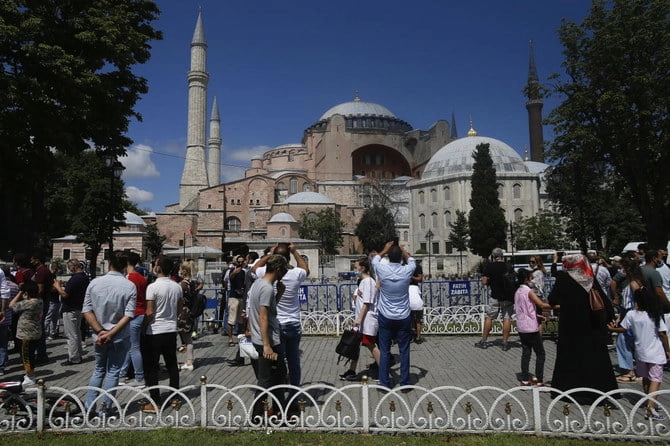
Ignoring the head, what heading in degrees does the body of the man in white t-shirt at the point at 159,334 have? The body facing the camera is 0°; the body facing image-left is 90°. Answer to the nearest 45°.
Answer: approximately 135°

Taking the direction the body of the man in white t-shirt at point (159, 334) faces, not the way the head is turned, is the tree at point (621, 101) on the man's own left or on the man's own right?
on the man's own right

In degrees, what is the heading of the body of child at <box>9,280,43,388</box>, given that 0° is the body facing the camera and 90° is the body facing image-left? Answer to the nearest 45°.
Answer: approximately 135°
